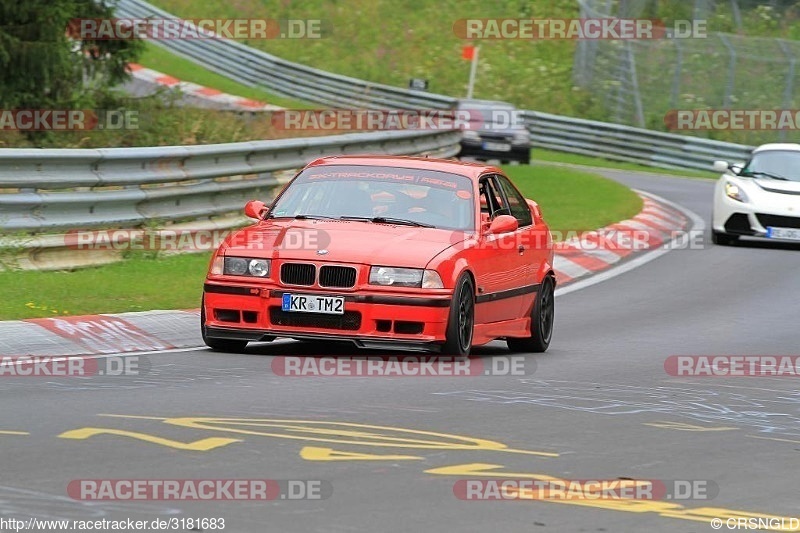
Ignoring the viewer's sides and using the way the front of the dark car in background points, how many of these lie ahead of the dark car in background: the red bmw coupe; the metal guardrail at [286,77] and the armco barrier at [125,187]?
2

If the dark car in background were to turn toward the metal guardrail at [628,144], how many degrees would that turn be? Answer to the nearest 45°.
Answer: approximately 135° to its left

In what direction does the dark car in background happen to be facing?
toward the camera

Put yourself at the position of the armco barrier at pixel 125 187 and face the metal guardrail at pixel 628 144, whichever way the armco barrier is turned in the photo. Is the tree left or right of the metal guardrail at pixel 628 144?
left

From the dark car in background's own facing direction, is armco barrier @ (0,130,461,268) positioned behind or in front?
in front

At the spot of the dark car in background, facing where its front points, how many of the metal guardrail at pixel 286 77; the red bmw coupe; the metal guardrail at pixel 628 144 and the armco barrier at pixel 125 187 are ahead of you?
2

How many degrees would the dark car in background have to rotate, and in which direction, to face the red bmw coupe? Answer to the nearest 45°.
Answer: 0° — it already faces it

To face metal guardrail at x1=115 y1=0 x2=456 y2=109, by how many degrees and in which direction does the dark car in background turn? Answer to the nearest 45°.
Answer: approximately 135° to its right

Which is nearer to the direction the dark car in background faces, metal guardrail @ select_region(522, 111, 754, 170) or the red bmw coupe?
the red bmw coupe
